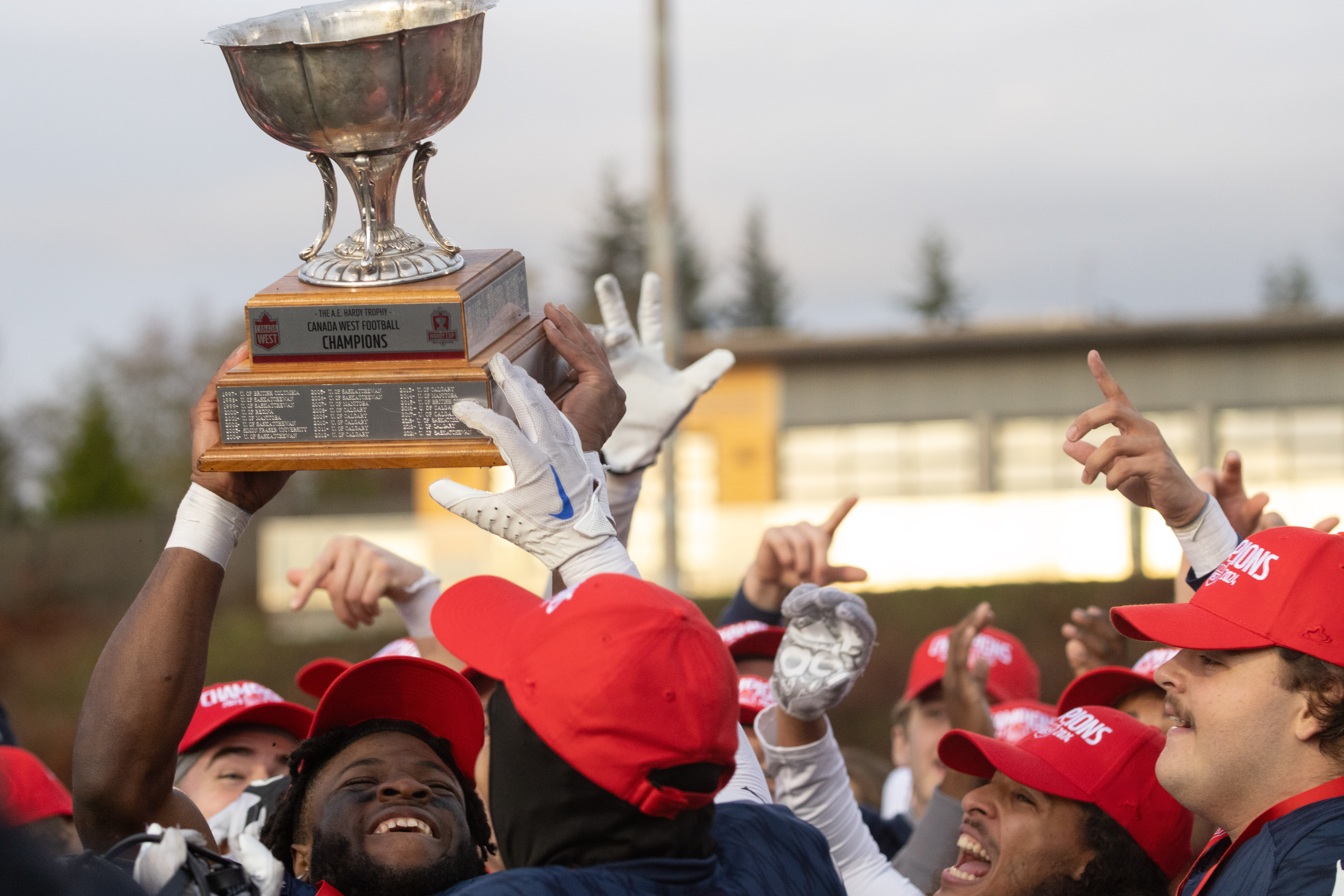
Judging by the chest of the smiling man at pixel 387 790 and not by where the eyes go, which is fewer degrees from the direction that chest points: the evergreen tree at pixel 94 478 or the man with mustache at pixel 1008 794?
the man with mustache

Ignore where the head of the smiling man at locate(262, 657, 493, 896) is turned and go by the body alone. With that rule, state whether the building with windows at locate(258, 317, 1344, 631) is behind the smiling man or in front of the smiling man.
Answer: behind

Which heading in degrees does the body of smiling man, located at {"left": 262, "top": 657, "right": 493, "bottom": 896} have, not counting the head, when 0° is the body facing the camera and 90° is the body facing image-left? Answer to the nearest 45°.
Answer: approximately 0°

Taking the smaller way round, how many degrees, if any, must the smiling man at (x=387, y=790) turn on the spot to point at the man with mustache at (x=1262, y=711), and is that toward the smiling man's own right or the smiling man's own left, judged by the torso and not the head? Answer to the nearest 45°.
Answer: approximately 90° to the smiling man's own left

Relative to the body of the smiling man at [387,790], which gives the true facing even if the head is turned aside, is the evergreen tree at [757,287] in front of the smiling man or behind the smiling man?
behind

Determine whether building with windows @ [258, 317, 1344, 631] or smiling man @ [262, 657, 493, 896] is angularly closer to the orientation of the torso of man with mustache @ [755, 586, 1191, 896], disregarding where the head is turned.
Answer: the smiling man

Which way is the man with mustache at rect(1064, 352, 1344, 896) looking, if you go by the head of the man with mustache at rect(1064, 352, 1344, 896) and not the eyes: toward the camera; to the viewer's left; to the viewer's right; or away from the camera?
to the viewer's left

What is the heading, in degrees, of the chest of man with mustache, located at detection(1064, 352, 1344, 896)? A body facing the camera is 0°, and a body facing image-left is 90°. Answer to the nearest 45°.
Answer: approximately 90°

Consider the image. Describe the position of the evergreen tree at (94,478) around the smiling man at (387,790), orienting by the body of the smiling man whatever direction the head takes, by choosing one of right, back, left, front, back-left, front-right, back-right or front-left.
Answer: back
